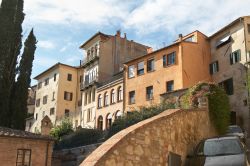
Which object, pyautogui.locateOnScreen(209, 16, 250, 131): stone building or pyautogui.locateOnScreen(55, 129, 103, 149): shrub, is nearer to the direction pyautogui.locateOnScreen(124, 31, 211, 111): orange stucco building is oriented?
the shrub

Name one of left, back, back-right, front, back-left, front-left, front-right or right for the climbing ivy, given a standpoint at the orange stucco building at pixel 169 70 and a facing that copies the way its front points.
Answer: front-left

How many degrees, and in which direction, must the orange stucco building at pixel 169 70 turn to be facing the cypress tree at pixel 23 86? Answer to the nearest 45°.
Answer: approximately 45° to its right

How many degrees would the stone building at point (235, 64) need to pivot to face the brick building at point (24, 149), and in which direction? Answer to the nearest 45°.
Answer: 0° — it already faces it

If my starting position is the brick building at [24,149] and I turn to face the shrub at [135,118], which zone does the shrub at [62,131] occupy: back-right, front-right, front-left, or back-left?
front-left

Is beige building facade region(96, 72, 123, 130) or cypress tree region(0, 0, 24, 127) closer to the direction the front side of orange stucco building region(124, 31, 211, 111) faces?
the cypress tree

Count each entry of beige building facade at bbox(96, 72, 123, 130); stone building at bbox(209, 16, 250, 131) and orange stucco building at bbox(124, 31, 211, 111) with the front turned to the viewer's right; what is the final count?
0

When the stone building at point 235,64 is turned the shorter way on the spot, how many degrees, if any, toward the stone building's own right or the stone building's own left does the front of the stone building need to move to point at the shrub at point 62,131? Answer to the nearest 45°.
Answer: approximately 45° to the stone building's own right

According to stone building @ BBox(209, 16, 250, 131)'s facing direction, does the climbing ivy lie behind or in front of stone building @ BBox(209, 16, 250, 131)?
in front

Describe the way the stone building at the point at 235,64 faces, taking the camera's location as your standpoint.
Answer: facing the viewer and to the left of the viewer

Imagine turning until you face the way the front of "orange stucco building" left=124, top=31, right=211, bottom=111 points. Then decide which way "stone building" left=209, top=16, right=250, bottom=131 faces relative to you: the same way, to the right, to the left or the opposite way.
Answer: the same way

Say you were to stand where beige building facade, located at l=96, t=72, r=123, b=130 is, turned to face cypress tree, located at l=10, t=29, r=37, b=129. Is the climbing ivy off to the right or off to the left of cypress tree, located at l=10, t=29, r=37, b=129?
left

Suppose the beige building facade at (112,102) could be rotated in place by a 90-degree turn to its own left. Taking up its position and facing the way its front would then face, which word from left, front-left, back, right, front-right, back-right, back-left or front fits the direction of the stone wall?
front-right

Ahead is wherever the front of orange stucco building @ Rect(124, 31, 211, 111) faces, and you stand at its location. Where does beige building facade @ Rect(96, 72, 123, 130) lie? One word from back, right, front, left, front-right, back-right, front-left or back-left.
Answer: right

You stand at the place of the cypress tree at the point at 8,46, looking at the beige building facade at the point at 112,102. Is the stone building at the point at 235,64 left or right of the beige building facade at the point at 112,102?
right

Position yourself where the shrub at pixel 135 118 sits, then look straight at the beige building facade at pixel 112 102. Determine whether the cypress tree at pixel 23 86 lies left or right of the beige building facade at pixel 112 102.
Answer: left

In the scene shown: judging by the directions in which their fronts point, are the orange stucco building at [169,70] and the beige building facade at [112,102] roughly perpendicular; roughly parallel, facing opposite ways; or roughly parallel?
roughly parallel
